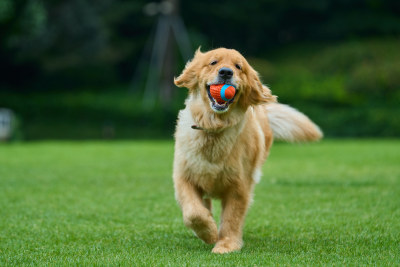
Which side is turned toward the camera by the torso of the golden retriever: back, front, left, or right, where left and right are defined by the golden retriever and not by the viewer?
front
